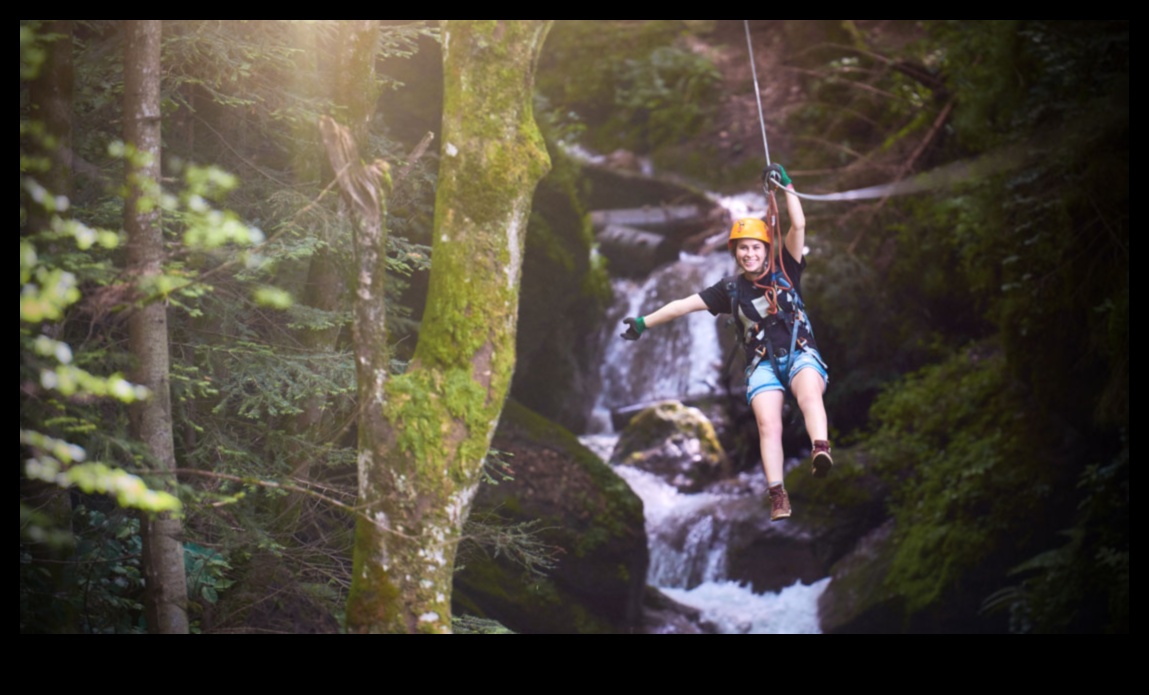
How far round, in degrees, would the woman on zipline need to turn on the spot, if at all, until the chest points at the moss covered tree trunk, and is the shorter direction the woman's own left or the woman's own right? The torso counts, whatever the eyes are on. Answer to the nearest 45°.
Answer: approximately 90° to the woman's own right

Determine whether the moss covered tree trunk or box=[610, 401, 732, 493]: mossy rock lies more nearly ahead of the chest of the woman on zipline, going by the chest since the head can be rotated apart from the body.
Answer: the moss covered tree trunk

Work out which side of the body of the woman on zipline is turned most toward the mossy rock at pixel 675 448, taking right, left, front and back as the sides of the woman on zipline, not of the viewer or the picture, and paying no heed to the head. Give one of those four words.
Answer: back

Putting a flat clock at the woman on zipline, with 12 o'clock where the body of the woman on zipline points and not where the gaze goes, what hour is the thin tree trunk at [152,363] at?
The thin tree trunk is roughly at 3 o'clock from the woman on zipline.

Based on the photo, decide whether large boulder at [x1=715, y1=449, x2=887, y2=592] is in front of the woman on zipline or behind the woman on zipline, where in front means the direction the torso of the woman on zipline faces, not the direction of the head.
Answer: behind

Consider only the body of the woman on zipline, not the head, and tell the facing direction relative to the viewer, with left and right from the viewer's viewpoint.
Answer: facing the viewer
